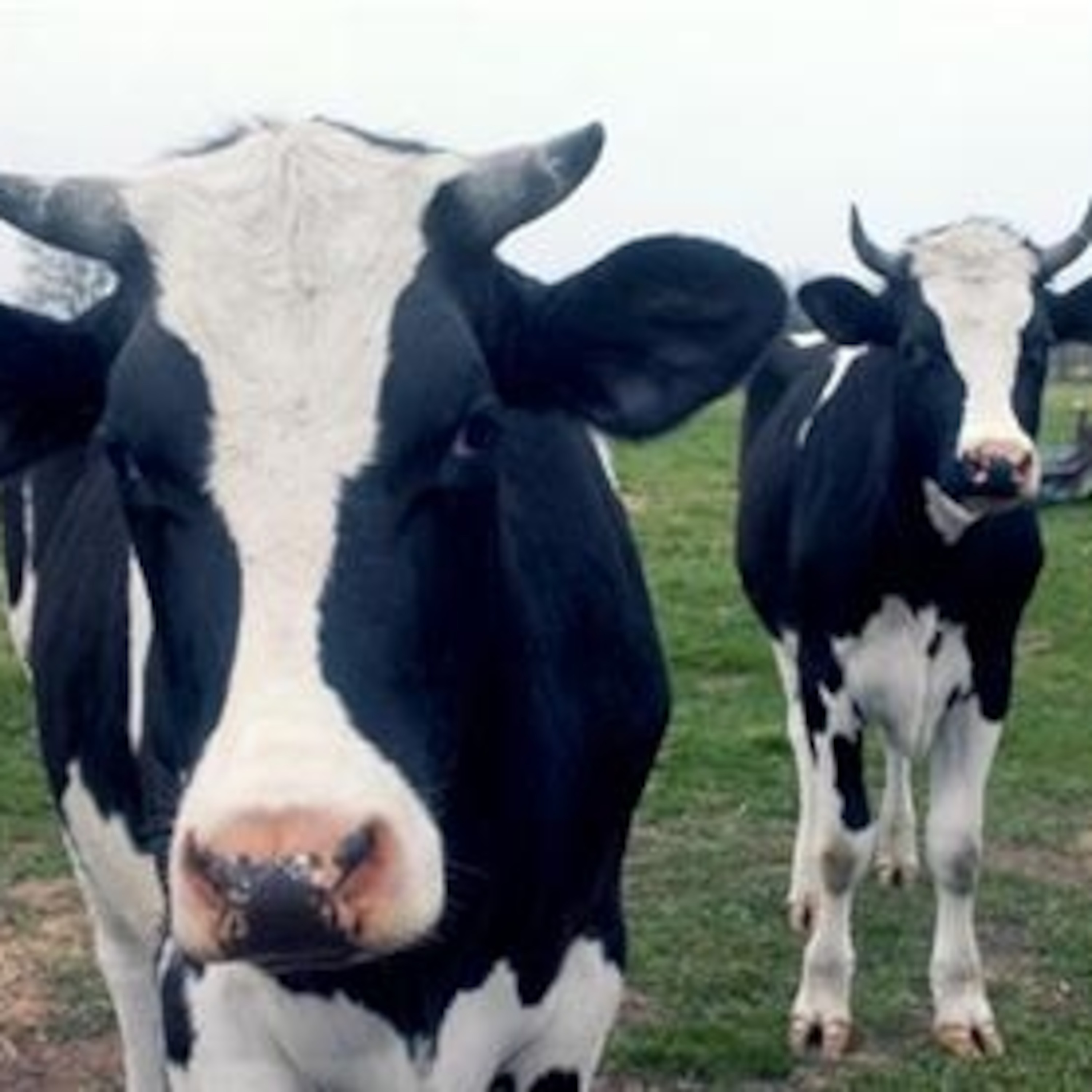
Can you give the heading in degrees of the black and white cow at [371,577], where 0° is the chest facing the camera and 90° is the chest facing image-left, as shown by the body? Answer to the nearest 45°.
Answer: approximately 0°

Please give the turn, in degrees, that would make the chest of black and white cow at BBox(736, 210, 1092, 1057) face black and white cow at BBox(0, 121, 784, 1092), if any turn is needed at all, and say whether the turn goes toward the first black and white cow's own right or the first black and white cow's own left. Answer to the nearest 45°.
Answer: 0° — it already faces it

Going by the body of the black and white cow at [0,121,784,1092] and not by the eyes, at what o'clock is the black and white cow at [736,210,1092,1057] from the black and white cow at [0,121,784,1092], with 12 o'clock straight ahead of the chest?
the black and white cow at [736,210,1092,1057] is roughly at 7 o'clock from the black and white cow at [0,121,784,1092].

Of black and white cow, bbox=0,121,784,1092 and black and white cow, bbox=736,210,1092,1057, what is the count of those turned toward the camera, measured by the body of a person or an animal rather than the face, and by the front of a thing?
2

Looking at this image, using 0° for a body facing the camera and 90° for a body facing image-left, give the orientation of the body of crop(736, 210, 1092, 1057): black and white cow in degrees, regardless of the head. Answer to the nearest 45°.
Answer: approximately 0°
